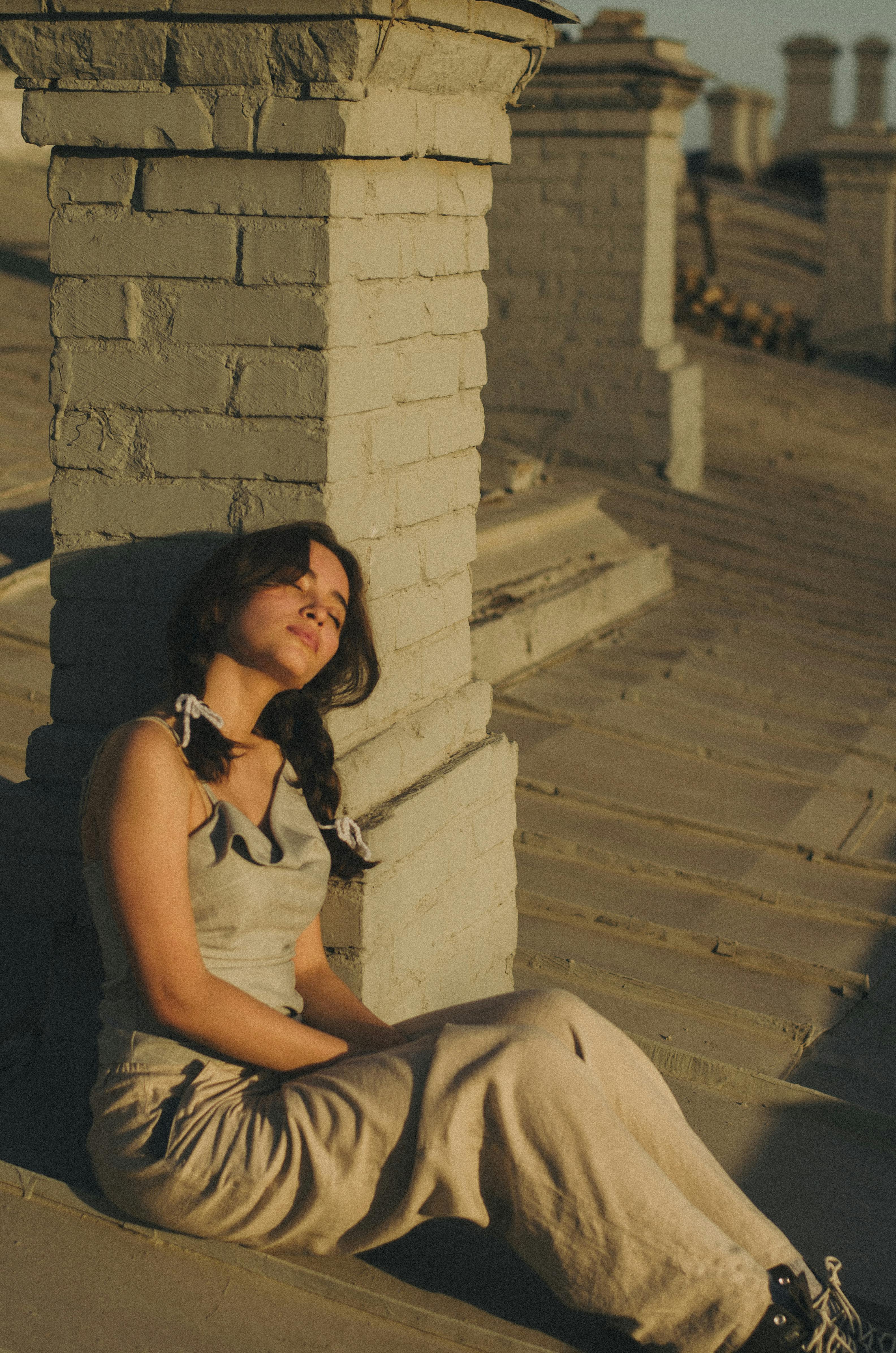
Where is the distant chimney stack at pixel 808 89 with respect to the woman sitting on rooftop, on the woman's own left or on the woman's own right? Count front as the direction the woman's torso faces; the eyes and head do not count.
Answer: on the woman's own left

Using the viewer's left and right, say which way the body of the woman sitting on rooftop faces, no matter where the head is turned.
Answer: facing the viewer and to the right of the viewer

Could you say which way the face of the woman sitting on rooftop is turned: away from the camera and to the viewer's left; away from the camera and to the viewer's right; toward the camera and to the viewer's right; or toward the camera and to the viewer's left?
toward the camera and to the viewer's right
